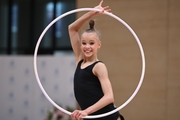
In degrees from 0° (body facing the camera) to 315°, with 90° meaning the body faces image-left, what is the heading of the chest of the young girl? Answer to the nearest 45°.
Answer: approximately 45°
